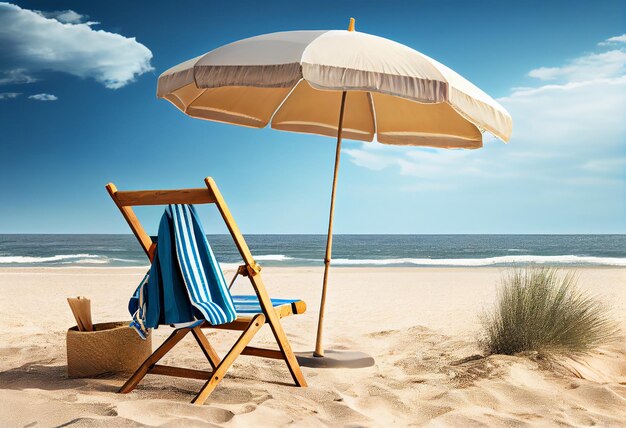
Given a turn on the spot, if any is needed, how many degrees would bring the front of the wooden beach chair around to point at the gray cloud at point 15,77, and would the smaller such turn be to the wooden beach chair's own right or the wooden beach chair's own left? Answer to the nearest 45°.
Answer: approximately 45° to the wooden beach chair's own left

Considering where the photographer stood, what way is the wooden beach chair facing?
facing away from the viewer and to the right of the viewer

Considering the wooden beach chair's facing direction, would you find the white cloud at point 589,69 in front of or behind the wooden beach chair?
in front

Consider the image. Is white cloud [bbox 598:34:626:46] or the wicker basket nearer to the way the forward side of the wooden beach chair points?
the white cloud

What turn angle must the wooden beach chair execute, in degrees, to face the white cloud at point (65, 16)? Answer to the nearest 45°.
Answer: approximately 45° to its left

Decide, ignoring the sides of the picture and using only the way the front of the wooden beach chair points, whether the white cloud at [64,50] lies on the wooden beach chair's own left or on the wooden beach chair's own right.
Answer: on the wooden beach chair's own left
